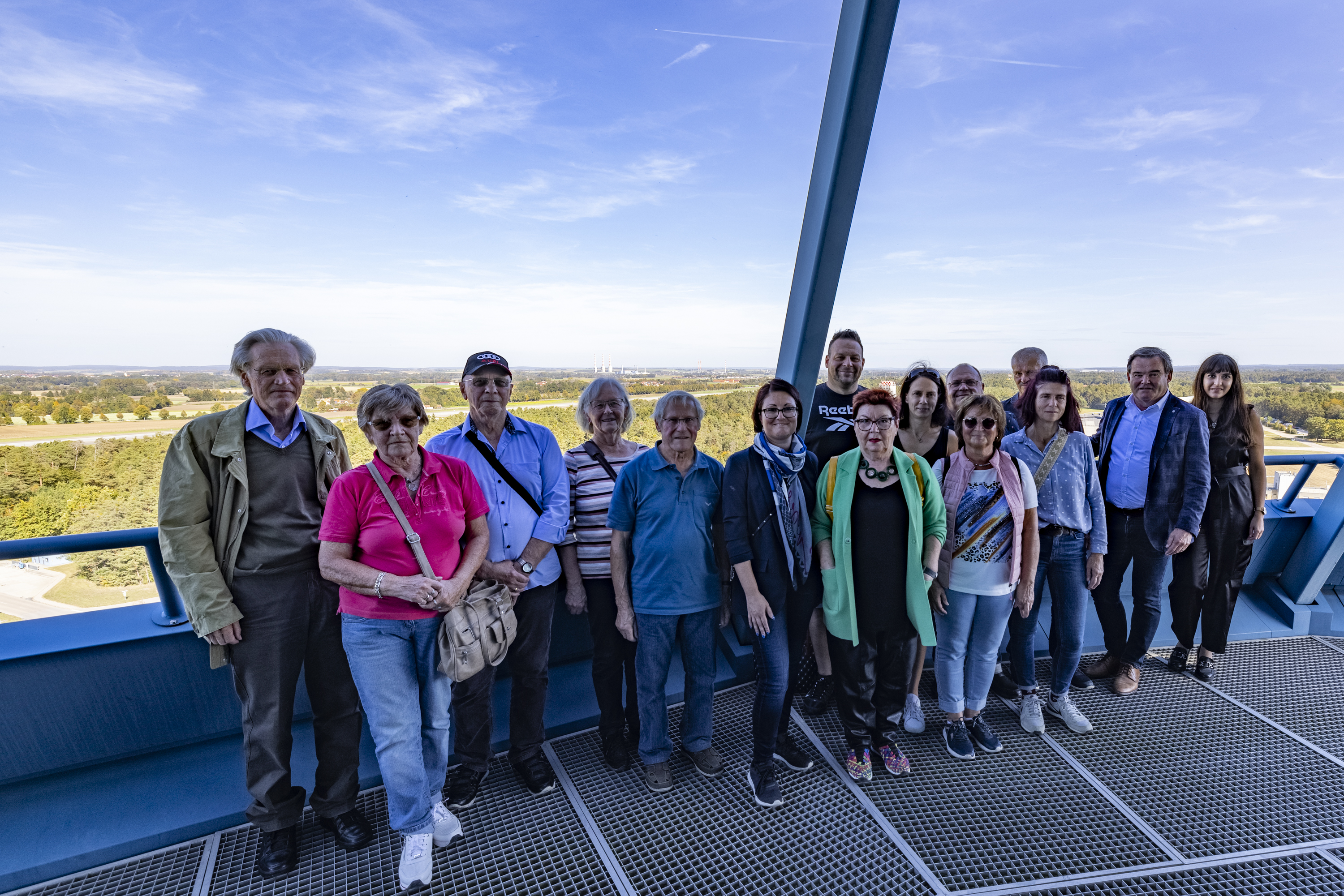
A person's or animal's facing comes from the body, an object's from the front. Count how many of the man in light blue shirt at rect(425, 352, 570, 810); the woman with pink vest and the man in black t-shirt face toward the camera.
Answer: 3

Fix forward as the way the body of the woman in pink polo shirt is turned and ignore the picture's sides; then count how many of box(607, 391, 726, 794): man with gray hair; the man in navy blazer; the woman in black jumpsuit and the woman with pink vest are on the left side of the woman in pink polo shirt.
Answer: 4

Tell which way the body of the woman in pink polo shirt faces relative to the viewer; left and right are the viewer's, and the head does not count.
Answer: facing the viewer

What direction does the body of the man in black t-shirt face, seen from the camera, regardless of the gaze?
toward the camera

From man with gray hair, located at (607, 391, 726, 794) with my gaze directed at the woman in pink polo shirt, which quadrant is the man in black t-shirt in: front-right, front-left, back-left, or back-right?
back-right

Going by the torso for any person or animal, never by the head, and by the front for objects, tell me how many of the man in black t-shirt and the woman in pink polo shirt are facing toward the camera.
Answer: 2

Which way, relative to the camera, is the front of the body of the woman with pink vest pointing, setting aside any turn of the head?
toward the camera

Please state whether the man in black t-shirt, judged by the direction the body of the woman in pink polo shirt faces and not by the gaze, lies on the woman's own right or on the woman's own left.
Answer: on the woman's own left
